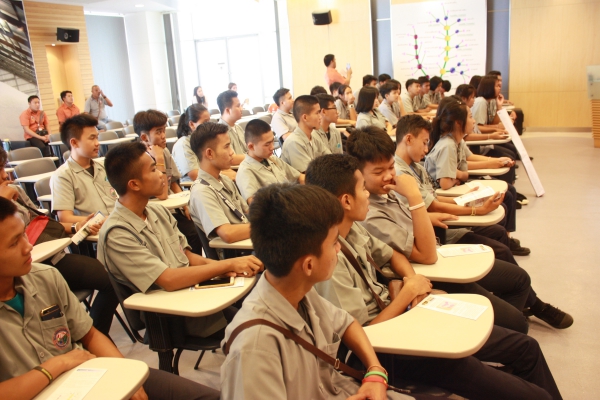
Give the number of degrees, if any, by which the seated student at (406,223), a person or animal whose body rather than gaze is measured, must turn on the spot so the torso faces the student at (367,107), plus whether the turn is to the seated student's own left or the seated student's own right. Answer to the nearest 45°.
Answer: approximately 135° to the seated student's own left

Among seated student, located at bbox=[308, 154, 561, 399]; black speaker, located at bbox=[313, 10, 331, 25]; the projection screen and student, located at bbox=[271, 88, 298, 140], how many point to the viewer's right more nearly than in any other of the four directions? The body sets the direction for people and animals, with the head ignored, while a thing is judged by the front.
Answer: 2

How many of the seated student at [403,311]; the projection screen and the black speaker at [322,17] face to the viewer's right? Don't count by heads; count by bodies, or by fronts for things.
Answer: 1

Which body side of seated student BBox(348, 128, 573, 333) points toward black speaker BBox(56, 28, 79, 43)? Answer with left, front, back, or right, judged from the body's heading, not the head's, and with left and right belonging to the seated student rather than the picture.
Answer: back

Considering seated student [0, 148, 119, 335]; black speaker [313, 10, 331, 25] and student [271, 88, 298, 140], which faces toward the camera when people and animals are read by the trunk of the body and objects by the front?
the black speaker

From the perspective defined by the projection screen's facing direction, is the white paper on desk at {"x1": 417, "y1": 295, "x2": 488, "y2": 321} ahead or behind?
ahead

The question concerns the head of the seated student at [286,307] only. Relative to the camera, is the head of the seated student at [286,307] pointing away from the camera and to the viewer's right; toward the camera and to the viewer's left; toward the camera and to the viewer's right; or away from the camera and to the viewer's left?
away from the camera and to the viewer's right

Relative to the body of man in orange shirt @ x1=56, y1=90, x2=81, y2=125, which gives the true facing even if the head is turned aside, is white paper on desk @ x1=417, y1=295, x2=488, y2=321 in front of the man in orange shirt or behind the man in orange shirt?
in front

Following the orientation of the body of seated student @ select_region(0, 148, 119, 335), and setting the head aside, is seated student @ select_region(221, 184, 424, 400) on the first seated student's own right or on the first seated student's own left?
on the first seated student's own right

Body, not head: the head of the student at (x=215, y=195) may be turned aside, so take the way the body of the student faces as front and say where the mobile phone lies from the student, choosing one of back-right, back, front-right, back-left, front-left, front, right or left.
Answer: right

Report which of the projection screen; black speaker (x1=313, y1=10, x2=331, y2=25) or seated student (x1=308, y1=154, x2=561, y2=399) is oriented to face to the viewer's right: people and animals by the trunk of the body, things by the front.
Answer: the seated student

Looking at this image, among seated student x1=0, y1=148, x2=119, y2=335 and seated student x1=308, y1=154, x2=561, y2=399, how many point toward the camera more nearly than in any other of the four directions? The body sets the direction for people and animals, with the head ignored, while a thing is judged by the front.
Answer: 0

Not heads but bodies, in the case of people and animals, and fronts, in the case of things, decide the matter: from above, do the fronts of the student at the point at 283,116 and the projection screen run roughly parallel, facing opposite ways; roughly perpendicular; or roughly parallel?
roughly perpendicular

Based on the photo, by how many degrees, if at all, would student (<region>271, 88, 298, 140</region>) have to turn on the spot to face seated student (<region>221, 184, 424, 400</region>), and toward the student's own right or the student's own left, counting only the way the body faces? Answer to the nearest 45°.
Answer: approximately 90° to the student's own right

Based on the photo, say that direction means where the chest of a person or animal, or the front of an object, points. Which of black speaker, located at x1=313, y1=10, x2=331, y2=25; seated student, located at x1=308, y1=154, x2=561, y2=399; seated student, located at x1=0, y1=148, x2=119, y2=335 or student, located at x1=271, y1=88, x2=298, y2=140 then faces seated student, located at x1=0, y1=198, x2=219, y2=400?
the black speaker

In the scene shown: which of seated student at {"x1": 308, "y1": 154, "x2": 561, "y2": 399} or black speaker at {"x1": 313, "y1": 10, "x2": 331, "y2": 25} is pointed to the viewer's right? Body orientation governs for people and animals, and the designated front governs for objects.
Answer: the seated student

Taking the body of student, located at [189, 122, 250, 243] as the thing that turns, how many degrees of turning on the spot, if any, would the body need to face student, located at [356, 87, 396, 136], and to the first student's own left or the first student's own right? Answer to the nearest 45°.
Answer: approximately 45° to the first student's own left

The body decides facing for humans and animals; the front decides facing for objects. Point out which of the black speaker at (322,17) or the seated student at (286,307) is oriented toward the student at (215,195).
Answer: the black speaker
